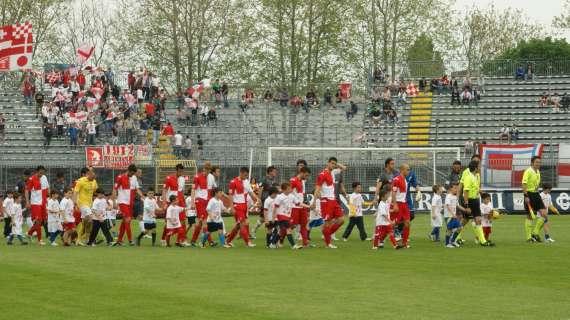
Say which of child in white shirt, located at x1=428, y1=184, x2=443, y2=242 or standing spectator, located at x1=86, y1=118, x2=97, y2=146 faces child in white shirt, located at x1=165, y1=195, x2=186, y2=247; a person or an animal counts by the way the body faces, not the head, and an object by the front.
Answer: the standing spectator

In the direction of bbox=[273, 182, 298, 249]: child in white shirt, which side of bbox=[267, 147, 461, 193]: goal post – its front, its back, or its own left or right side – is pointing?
front

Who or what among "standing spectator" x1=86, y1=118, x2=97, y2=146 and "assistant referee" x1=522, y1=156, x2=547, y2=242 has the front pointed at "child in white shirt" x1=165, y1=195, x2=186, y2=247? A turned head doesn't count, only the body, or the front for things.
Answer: the standing spectator

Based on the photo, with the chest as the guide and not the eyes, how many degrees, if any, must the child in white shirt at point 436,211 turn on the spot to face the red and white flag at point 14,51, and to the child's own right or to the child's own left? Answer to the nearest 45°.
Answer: approximately 135° to the child's own left

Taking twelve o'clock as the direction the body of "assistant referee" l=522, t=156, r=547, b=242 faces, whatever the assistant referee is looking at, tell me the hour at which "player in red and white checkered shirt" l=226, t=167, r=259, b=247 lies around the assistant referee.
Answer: The player in red and white checkered shirt is roughly at 4 o'clock from the assistant referee.

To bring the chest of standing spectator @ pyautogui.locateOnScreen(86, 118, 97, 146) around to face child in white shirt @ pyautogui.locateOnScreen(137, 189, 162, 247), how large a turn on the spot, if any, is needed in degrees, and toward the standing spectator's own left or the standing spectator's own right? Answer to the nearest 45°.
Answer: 0° — they already face them

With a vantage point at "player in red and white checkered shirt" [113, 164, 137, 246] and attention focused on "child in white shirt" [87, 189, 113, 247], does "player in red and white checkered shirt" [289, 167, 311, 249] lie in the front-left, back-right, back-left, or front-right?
back-left
